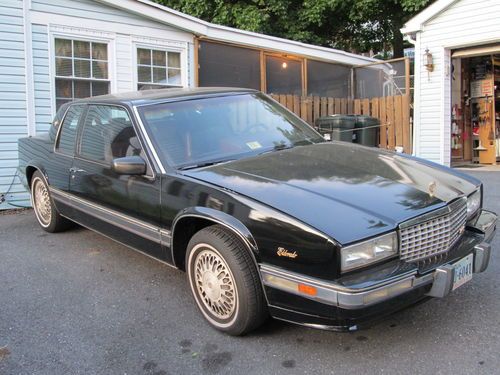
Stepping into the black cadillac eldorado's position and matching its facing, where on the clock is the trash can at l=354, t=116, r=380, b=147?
The trash can is roughly at 8 o'clock from the black cadillac eldorado.

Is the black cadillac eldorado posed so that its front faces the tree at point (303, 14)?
no

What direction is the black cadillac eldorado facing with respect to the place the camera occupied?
facing the viewer and to the right of the viewer

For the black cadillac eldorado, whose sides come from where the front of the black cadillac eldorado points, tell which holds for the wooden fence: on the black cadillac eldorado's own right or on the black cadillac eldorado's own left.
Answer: on the black cadillac eldorado's own left
